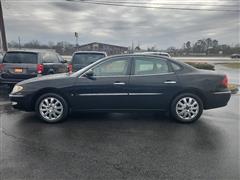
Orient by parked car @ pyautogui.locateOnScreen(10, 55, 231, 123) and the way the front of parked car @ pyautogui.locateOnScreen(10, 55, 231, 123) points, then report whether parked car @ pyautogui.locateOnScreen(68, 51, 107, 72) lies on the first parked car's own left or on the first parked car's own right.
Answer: on the first parked car's own right

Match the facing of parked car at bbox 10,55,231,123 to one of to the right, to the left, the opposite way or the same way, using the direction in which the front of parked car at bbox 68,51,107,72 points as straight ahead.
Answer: to the left

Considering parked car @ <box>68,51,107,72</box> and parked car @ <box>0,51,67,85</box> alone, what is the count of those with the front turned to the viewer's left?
0

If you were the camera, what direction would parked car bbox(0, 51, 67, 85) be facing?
facing away from the viewer and to the right of the viewer

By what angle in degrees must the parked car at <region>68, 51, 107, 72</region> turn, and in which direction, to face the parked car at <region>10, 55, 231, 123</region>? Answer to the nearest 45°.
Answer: approximately 180°

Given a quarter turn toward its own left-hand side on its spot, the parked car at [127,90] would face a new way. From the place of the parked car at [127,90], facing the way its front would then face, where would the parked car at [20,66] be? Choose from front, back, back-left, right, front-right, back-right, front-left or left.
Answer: back-right

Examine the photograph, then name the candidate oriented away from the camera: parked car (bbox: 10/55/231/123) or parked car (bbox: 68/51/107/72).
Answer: parked car (bbox: 68/51/107/72)

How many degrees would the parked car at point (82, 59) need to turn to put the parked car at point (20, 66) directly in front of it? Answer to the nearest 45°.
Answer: approximately 90° to its left

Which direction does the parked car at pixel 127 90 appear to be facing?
to the viewer's left

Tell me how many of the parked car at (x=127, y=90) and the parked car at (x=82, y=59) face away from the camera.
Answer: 1

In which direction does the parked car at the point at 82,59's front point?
away from the camera

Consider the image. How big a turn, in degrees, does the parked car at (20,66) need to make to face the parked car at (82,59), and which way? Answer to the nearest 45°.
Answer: approximately 45° to its right
